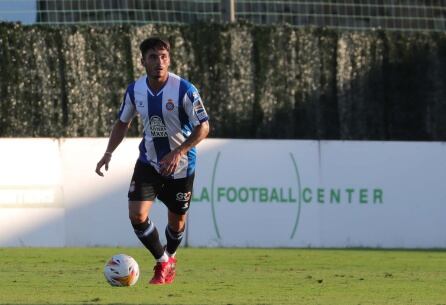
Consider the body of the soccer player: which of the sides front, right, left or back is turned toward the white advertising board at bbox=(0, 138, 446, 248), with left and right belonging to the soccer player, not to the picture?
back

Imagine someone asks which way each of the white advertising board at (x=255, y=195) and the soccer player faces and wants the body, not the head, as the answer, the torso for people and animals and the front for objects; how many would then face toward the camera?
2

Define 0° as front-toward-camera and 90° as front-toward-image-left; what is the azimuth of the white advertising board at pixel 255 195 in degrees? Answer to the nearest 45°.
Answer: approximately 0°

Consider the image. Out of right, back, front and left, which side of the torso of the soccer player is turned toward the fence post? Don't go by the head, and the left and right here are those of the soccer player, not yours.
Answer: back
